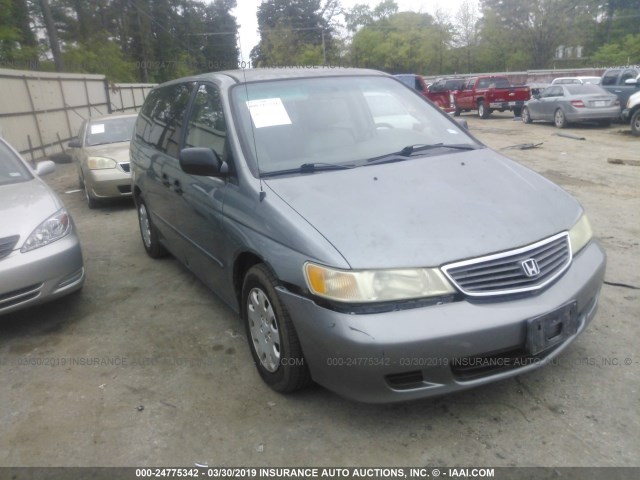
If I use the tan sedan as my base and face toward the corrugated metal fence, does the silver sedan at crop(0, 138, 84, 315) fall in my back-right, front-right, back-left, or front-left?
back-left

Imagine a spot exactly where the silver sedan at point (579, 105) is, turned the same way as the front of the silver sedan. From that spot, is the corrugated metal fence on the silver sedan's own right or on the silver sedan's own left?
on the silver sedan's own left

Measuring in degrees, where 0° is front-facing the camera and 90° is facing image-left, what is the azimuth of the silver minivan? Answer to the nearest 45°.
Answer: approximately 315°

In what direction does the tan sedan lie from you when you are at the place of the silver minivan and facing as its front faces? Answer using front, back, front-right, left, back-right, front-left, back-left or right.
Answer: back

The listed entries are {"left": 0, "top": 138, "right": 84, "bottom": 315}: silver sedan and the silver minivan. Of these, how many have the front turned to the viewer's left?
0

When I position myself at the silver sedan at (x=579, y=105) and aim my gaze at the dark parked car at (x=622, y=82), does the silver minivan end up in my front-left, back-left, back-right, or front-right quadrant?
back-right

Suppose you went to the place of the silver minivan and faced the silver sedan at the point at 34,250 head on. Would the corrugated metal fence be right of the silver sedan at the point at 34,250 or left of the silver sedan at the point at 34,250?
right

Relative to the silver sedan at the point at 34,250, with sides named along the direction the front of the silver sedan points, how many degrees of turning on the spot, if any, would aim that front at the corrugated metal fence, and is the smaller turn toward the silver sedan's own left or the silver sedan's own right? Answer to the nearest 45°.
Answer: approximately 135° to the silver sedan's own left

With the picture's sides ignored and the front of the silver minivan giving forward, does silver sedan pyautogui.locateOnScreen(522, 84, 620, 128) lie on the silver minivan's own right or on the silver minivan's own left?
on the silver minivan's own left

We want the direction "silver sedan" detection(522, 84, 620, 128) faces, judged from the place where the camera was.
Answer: facing away from the viewer and to the left of the viewer

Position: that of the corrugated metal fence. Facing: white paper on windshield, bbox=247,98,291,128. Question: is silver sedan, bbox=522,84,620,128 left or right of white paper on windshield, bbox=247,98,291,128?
left

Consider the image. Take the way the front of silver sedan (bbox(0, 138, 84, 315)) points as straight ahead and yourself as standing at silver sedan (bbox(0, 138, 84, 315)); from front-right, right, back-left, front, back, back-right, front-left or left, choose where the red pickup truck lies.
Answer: left
